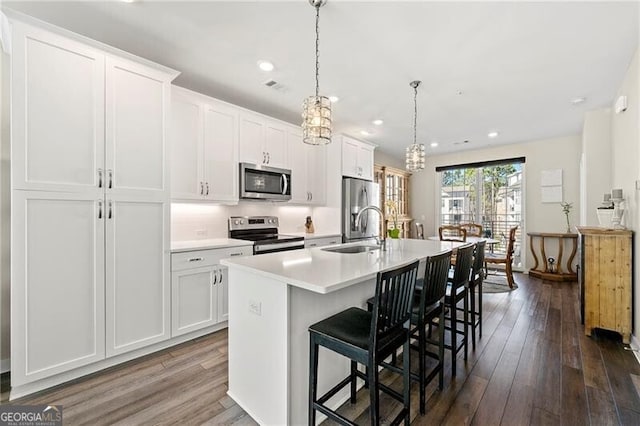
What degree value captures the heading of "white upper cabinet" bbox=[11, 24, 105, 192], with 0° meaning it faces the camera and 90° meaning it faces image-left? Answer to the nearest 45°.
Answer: approximately 315°

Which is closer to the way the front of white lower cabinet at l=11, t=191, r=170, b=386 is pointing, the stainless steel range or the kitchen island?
the kitchen island

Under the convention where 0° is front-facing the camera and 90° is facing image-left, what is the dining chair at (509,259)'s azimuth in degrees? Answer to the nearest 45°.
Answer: approximately 90°

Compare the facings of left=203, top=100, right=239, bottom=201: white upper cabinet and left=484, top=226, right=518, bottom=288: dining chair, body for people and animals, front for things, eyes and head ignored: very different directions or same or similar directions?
very different directions

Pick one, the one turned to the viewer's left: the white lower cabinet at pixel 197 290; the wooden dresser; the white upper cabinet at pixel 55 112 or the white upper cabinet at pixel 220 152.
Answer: the wooden dresser

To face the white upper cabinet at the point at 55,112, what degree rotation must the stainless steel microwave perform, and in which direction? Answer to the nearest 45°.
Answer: approximately 90° to its right

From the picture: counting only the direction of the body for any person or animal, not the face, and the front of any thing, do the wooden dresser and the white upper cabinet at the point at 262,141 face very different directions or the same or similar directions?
very different directions

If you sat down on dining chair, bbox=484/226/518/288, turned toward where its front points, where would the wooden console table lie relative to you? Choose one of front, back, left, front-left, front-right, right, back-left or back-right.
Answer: back-right

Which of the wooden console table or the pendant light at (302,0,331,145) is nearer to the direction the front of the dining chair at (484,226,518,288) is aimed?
the pendant light

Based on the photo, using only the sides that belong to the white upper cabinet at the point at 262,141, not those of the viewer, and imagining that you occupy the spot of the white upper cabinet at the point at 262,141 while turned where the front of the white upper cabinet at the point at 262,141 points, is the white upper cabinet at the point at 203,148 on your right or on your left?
on your right
